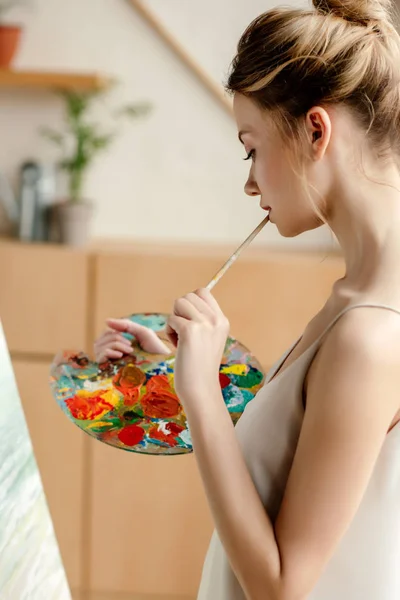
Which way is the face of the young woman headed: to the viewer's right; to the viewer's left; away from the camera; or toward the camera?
to the viewer's left

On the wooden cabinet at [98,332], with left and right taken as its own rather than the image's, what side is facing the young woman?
front

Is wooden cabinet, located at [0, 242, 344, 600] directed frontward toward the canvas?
yes

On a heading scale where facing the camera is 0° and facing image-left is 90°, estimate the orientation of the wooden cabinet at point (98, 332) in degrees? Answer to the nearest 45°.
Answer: approximately 0°
